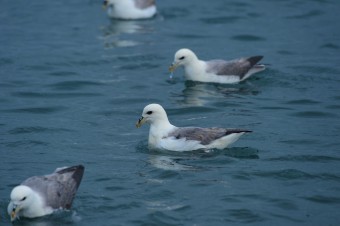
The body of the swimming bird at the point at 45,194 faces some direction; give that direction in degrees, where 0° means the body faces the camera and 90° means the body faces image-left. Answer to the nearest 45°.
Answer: approximately 45°

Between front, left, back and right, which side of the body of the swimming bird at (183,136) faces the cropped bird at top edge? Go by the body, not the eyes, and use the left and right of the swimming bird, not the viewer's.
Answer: right

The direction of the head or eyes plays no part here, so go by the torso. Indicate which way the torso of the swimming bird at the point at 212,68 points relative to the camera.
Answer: to the viewer's left

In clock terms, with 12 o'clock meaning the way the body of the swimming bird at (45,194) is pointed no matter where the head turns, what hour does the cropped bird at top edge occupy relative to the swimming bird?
The cropped bird at top edge is roughly at 5 o'clock from the swimming bird.

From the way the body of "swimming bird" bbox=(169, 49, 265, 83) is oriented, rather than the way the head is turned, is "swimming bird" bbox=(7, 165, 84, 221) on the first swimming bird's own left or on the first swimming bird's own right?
on the first swimming bird's own left

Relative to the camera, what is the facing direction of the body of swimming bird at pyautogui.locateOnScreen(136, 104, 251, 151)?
to the viewer's left

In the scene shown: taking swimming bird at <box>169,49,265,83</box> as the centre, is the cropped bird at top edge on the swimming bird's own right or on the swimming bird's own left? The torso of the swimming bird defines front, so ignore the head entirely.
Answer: on the swimming bird's own right

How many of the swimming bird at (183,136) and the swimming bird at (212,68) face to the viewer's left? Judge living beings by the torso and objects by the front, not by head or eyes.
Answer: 2

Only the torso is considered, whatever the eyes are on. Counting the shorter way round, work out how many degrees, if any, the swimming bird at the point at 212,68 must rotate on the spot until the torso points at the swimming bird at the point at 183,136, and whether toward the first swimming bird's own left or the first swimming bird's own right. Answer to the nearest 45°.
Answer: approximately 90° to the first swimming bird's own left
